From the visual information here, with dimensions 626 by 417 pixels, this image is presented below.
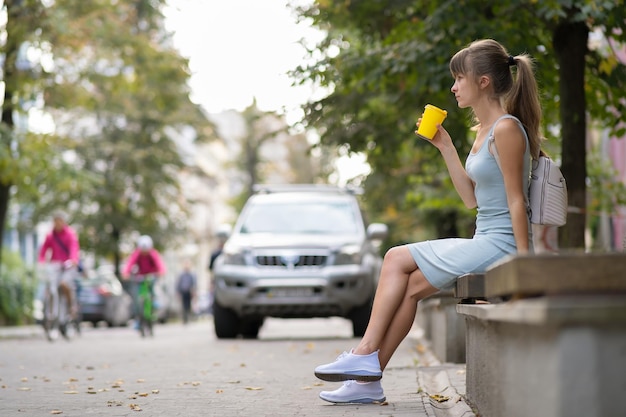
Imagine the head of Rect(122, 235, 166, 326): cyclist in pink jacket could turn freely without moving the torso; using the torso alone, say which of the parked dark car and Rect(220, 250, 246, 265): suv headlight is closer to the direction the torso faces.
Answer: the suv headlight

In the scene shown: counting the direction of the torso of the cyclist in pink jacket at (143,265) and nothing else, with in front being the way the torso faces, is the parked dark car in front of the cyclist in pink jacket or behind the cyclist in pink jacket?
behind

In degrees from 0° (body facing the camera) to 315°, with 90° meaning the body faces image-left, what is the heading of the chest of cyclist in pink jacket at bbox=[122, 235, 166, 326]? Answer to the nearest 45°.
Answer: approximately 0°

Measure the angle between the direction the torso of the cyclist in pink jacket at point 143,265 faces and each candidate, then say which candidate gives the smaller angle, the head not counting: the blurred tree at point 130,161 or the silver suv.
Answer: the silver suv

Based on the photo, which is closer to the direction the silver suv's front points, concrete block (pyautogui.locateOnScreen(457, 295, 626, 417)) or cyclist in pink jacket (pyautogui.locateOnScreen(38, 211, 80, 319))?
the concrete block

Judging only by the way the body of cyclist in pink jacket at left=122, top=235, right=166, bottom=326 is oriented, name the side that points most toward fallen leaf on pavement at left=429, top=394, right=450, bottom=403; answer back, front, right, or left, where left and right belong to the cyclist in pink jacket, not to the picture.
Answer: front

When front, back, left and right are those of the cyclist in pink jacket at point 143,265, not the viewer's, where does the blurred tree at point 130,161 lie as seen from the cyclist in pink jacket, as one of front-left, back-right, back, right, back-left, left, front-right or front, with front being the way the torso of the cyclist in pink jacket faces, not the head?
back

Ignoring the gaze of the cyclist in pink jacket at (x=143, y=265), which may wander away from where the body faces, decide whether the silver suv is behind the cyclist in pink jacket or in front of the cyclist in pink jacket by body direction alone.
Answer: in front

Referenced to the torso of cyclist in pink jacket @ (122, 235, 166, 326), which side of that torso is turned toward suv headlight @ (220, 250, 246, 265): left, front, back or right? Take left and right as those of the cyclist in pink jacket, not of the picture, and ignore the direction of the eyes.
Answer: front

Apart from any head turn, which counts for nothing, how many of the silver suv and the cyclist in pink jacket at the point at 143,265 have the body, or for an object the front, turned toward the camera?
2

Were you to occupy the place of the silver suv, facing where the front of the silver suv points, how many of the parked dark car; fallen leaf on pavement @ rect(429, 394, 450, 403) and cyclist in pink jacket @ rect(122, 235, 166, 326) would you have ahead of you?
1
